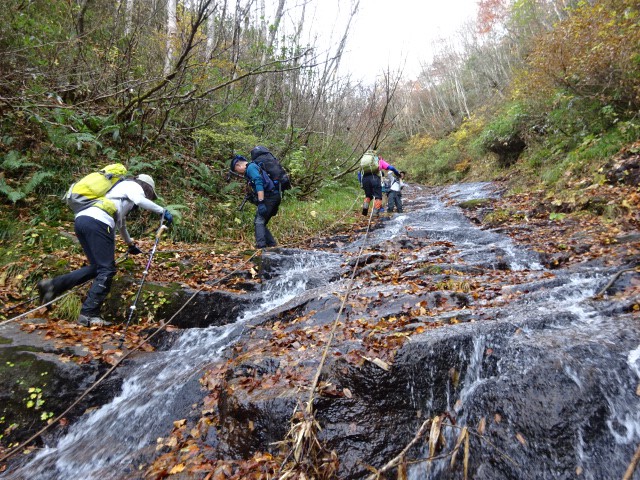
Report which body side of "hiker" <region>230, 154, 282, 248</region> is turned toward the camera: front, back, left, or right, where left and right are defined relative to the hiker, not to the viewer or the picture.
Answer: left

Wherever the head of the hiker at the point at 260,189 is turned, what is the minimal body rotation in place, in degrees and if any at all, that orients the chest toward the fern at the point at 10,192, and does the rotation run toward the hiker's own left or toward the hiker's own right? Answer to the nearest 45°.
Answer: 0° — they already face it

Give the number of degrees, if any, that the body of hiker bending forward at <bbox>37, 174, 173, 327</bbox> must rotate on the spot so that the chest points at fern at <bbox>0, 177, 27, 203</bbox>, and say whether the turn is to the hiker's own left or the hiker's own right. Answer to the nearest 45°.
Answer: approximately 135° to the hiker's own left

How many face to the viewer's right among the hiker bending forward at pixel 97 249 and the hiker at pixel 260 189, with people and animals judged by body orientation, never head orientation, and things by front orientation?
1

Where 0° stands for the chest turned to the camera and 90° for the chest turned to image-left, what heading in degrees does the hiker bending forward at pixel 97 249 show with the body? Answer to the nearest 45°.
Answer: approximately 270°

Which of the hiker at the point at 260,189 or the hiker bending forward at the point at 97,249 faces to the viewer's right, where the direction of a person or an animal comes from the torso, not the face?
the hiker bending forward

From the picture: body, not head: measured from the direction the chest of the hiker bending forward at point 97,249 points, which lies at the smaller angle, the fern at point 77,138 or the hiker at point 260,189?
the hiker

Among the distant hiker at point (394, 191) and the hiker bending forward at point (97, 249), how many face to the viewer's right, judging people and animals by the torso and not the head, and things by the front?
1

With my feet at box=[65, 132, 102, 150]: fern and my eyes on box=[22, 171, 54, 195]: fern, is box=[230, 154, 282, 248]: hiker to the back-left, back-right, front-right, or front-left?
back-left
